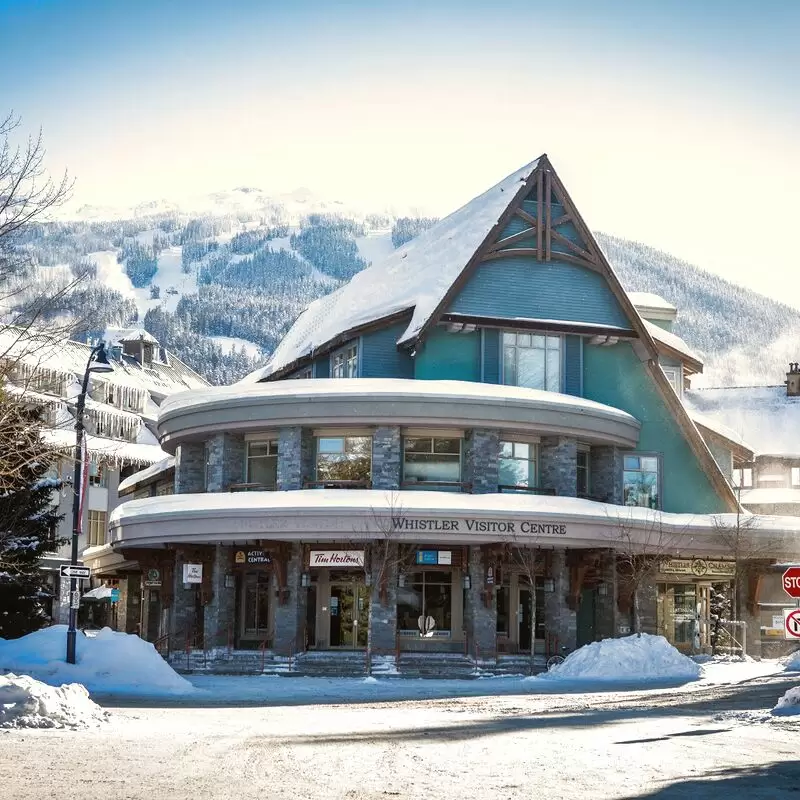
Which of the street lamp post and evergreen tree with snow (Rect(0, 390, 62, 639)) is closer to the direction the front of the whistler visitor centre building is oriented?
the street lamp post

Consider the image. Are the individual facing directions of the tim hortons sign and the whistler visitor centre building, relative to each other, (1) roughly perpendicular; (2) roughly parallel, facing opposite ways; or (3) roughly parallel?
roughly parallel

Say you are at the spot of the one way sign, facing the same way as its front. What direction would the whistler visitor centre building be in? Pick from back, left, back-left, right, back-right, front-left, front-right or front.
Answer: back-left

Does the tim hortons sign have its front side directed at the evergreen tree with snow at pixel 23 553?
no

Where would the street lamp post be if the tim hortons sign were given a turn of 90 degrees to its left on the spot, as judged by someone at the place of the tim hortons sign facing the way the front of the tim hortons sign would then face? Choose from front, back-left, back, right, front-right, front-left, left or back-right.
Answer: back-right

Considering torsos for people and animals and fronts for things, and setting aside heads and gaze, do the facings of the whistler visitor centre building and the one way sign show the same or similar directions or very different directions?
same or similar directions

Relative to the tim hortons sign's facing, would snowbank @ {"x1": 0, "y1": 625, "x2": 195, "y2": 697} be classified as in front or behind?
in front

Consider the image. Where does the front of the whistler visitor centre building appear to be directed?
toward the camera

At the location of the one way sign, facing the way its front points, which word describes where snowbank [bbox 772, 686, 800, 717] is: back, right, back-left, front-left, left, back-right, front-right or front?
front-left

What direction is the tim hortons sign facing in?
toward the camera

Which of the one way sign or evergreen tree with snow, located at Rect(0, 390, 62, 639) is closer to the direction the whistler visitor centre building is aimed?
the one way sign

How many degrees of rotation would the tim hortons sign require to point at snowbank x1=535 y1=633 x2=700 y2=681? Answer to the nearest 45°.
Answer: approximately 90° to its left

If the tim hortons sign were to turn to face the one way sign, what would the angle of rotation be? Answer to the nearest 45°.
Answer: approximately 45° to its right

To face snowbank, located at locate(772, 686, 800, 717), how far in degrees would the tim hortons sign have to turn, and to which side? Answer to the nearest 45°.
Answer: approximately 45° to its left

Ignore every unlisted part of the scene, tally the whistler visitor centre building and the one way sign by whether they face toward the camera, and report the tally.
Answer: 2

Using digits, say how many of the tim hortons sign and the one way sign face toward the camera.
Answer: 2

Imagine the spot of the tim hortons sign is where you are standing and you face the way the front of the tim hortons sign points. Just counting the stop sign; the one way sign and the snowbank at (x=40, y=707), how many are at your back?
0

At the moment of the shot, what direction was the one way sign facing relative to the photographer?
facing the viewer
